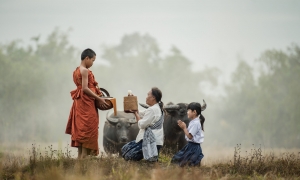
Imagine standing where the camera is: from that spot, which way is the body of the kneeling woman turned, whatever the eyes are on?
to the viewer's left

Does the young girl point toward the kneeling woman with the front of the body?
yes

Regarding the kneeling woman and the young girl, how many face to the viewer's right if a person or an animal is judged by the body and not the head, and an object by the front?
0

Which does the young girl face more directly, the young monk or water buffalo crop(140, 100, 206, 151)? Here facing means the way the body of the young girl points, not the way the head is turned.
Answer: the young monk

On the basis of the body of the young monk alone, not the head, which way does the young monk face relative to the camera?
to the viewer's right

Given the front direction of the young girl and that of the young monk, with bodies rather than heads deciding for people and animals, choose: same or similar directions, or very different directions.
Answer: very different directions

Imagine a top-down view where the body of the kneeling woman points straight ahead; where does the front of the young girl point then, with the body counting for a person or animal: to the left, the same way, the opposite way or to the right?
the same way

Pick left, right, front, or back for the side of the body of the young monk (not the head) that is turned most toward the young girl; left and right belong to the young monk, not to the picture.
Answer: front

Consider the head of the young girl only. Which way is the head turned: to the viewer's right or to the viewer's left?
to the viewer's left

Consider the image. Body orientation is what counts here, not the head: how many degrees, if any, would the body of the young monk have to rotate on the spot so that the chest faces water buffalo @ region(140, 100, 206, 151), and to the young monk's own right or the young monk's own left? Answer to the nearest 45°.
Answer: approximately 45° to the young monk's own left

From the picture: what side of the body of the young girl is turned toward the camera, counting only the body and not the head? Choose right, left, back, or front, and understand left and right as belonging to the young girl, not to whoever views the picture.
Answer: left

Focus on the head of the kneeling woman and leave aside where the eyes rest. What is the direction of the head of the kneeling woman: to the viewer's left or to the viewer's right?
to the viewer's left

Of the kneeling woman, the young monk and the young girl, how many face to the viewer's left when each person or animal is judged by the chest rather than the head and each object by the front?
2

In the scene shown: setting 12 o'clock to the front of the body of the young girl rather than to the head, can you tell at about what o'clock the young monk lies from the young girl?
The young monk is roughly at 12 o'clock from the young girl.

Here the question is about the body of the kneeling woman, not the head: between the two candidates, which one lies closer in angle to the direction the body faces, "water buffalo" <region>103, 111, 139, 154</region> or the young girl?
the water buffalo

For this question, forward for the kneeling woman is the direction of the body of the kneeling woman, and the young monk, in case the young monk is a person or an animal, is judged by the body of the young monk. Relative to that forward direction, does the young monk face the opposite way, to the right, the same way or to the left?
the opposite way
